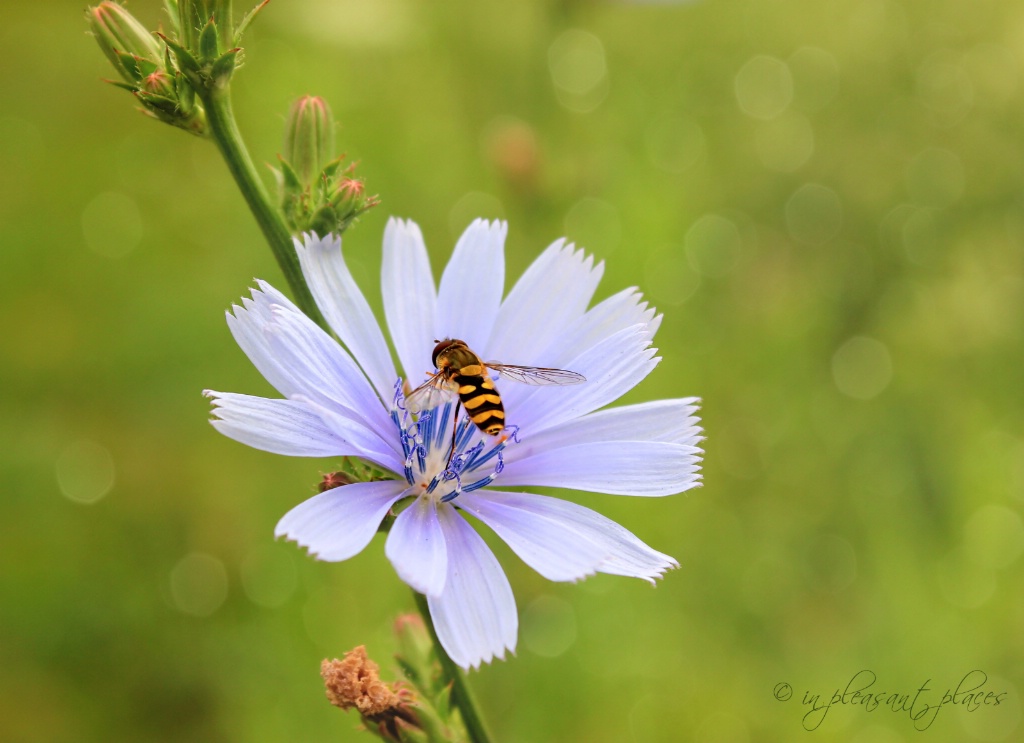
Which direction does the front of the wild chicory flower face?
toward the camera
